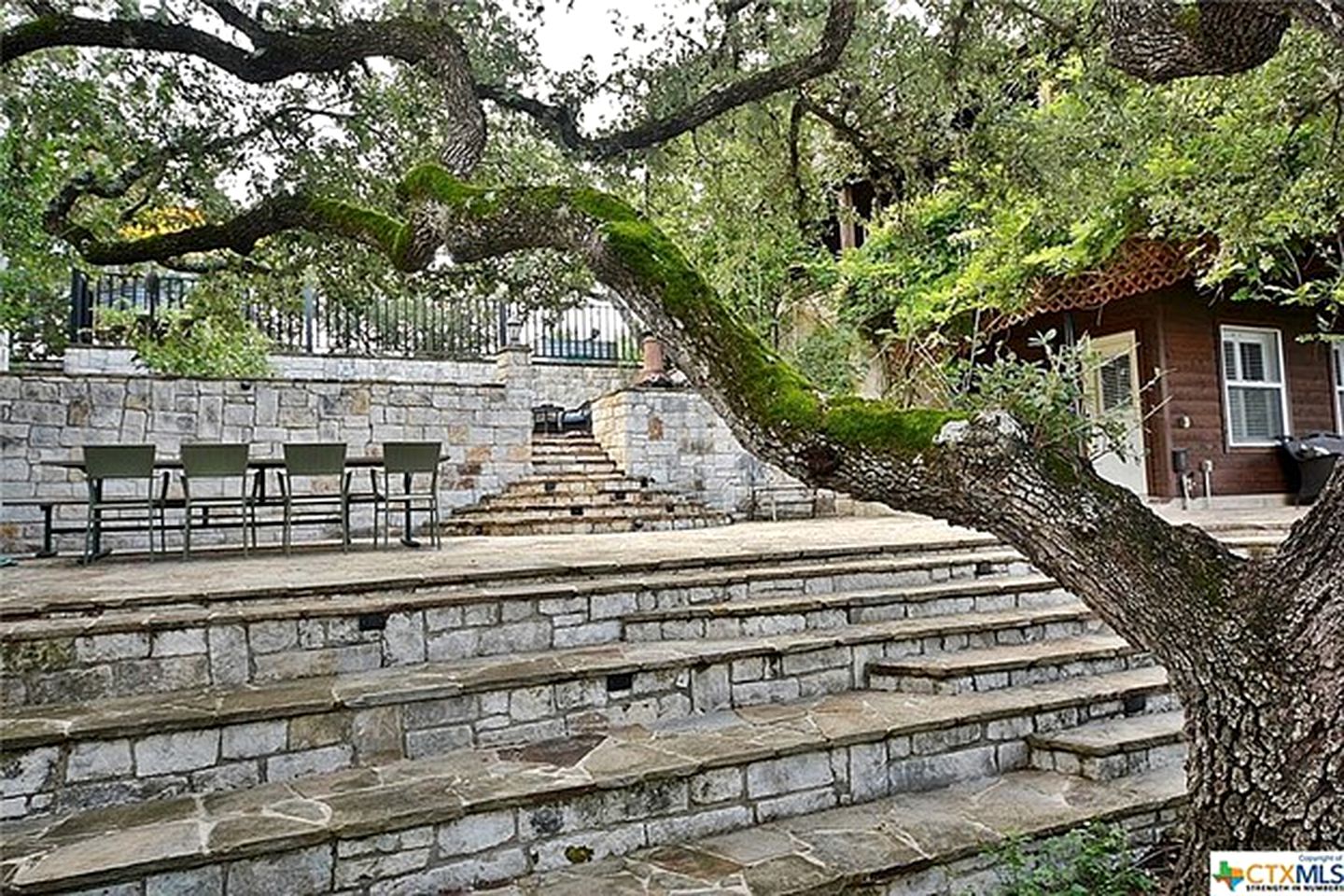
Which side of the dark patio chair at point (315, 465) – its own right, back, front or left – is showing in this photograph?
back

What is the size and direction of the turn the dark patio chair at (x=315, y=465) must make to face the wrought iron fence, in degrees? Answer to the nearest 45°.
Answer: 0° — it already faces it

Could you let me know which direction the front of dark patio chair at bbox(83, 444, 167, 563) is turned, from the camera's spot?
facing away from the viewer

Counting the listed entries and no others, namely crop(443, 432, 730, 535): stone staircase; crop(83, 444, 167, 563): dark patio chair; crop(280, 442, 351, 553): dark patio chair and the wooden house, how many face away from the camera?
2

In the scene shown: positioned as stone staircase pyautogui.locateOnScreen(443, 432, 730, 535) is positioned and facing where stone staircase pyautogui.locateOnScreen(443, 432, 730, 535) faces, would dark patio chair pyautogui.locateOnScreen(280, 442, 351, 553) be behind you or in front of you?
in front

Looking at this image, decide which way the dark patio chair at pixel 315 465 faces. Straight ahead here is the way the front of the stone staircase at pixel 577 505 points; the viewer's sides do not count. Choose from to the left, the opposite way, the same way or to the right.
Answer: the opposite way

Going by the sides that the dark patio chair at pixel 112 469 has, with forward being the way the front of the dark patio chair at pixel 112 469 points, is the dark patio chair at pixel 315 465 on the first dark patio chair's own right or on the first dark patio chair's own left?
on the first dark patio chair's own right

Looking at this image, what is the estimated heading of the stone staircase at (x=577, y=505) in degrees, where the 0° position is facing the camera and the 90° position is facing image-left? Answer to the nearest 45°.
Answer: approximately 0°

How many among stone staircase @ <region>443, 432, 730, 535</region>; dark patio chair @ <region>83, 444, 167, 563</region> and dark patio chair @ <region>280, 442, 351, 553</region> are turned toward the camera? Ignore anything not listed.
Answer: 1

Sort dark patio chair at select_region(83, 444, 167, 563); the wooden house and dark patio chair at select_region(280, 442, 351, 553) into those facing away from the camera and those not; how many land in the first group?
2

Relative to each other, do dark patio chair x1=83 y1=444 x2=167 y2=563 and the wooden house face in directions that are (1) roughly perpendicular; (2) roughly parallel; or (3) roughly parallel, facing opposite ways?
roughly perpendicular

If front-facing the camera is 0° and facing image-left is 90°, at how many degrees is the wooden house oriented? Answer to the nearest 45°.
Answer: approximately 45°

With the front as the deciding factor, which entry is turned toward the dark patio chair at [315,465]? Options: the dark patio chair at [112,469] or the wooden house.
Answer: the wooden house

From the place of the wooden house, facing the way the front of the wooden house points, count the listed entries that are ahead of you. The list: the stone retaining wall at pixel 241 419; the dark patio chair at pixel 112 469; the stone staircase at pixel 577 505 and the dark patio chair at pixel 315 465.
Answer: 4

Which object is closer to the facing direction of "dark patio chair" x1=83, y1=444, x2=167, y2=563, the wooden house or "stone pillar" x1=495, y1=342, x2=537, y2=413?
the stone pillar
